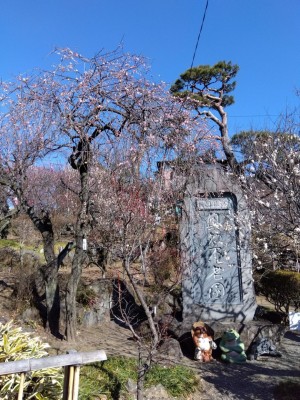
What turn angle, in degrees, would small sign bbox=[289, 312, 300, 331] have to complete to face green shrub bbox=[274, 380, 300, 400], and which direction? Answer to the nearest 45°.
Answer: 0° — it already faces it

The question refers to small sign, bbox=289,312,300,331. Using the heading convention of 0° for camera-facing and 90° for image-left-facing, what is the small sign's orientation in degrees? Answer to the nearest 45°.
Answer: approximately 0°

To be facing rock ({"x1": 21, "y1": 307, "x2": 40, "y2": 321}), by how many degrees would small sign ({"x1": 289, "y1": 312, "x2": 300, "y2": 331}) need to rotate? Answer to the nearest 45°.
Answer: approximately 45° to its right

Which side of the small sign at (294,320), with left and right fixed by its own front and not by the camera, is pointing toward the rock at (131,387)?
front

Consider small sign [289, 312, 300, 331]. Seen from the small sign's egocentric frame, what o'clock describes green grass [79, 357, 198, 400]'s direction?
The green grass is roughly at 1 o'clock from the small sign.

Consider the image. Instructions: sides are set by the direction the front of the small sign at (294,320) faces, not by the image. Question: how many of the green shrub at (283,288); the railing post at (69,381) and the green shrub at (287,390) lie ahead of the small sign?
2

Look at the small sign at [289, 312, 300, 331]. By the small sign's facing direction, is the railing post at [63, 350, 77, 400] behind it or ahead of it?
ahead

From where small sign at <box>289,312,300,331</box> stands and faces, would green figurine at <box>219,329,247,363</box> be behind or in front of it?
in front

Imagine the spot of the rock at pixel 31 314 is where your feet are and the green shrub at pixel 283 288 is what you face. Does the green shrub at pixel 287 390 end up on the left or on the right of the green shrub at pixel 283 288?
right
